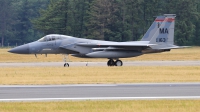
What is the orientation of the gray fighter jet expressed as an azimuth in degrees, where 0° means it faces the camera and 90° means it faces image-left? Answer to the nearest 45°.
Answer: approximately 90°
